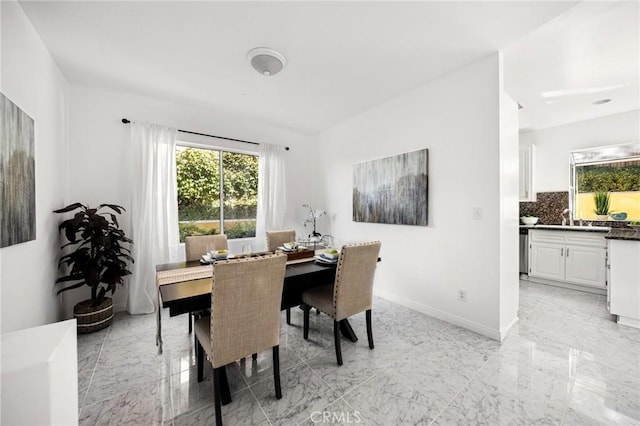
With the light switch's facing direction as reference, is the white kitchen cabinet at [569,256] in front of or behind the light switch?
behind

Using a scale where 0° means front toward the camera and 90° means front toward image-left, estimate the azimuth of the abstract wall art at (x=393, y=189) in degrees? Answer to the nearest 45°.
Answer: approximately 45°

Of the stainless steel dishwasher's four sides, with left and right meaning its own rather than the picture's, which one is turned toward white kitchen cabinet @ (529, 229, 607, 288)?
left

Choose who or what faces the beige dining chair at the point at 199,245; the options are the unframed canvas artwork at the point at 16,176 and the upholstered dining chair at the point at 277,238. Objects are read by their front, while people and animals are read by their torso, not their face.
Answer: the unframed canvas artwork

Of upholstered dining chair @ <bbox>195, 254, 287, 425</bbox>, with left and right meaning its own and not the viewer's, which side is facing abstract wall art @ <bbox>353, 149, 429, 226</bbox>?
right

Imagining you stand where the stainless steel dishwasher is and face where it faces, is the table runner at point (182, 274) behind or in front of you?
in front

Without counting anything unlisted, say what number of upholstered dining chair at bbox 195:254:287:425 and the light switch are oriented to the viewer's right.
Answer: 0

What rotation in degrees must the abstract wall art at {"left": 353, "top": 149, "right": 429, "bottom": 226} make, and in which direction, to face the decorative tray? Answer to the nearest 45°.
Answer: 0° — it already faces it

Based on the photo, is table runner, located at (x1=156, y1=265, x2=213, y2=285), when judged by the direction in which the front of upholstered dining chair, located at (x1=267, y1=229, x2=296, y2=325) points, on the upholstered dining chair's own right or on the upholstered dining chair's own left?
on the upholstered dining chair's own right

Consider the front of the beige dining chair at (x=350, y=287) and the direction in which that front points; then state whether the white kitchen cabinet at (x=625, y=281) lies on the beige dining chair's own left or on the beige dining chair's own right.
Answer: on the beige dining chair's own right

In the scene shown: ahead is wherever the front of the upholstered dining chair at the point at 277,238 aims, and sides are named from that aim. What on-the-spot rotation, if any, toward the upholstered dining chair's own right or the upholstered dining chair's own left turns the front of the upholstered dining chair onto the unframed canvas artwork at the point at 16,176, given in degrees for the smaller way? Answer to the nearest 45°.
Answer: approximately 90° to the upholstered dining chair's own right
